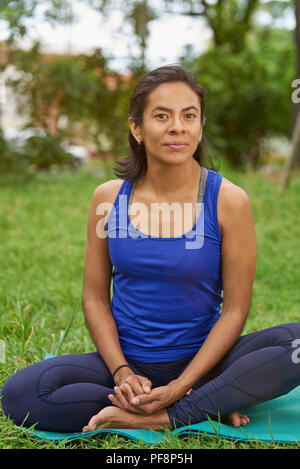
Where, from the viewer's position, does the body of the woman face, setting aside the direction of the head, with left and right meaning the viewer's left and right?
facing the viewer

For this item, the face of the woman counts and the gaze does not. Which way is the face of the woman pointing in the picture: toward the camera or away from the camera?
toward the camera

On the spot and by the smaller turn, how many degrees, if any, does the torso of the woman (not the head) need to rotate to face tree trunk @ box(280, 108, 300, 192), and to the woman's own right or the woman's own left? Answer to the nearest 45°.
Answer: approximately 180°
